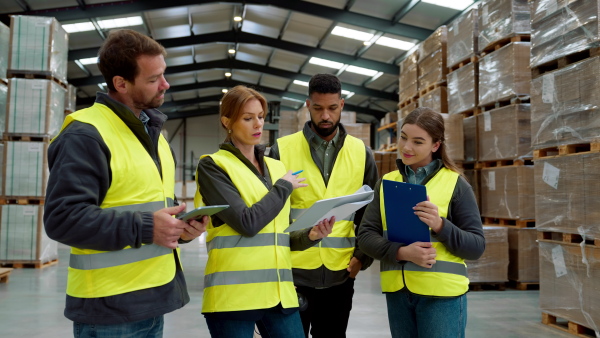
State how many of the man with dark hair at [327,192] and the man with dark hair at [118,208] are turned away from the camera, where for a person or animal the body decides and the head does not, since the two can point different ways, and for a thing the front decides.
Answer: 0

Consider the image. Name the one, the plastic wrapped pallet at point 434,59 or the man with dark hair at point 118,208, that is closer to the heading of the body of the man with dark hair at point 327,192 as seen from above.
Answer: the man with dark hair

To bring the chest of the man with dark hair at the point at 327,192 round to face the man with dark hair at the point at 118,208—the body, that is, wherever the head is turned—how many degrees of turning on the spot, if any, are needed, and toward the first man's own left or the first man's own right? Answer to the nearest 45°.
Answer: approximately 45° to the first man's own right

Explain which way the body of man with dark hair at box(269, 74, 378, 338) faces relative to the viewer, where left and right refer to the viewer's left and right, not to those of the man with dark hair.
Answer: facing the viewer

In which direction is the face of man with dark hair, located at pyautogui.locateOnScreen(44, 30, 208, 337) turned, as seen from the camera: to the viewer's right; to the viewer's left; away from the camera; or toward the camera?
to the viewer's right

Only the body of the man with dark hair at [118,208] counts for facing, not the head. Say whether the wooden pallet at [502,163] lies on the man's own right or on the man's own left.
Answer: on the man's own left

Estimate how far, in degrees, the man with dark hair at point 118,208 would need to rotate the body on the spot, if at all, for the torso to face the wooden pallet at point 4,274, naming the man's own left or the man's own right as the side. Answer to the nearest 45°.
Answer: approximately 135° to the man's own left

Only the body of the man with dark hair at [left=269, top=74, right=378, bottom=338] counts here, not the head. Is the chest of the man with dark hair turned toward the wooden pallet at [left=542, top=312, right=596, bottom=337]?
no

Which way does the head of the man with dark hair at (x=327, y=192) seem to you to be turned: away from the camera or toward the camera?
toward the camera

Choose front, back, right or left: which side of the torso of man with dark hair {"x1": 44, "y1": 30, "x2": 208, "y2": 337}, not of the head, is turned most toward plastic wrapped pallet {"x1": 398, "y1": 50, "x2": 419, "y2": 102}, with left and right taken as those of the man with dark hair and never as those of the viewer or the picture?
left

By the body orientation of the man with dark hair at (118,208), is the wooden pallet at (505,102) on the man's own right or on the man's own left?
on the man's own left

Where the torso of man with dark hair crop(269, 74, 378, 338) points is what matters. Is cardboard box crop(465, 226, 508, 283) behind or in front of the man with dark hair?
behind

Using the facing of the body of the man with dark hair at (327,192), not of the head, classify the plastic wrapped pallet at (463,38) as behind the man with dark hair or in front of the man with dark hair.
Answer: behind

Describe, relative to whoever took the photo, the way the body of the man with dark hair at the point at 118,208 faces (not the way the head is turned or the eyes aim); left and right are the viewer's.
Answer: facing the viewer and to the right of the viewer

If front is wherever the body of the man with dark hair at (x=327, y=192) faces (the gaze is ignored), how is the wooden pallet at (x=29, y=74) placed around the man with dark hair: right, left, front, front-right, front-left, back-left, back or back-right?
back-right

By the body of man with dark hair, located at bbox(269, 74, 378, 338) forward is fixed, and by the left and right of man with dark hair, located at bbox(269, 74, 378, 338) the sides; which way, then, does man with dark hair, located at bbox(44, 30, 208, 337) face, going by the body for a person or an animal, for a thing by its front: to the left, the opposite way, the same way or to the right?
to the left

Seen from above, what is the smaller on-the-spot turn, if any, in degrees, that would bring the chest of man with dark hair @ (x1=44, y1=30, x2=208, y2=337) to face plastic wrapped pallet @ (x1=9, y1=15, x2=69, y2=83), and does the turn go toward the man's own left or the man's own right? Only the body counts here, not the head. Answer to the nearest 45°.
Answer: approximately 135° to the man's own left

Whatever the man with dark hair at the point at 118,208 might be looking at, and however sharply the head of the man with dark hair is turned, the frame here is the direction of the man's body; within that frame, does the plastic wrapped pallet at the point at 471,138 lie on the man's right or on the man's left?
on the man's left
